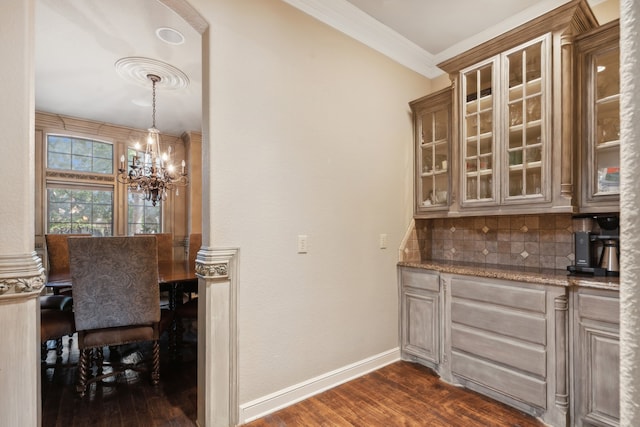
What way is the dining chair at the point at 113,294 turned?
away from the camera

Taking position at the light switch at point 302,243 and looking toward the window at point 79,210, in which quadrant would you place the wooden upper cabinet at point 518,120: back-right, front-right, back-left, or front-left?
back-right

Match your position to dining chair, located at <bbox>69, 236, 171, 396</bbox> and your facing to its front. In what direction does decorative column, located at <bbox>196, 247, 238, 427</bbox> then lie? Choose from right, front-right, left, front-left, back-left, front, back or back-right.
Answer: back-right

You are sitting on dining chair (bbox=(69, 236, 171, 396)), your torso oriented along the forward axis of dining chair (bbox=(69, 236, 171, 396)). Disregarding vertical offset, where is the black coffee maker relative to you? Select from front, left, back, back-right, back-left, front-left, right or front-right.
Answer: back-right

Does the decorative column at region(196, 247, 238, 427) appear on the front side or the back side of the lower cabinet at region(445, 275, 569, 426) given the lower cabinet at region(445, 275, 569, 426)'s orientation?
on the front side

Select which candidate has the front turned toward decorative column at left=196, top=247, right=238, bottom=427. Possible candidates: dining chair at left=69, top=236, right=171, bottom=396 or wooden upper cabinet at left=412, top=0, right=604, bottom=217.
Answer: the wooden upper cabinet

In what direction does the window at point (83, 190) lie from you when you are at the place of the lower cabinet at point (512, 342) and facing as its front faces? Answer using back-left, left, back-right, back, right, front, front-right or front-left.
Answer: front-right

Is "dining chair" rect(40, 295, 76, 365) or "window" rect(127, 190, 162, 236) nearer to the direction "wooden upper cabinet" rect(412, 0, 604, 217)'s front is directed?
the dining chair

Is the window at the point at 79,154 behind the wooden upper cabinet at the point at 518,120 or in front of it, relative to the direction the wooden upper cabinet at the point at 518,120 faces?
in front

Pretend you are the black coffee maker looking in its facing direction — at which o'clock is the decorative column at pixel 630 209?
The decorative column is roughly at 12 o'clock from the black coffee maker.

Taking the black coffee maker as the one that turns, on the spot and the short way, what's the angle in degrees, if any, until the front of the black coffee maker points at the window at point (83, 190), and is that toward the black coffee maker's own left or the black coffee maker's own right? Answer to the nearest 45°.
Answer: approximately 90° to the black coffee maker's own right

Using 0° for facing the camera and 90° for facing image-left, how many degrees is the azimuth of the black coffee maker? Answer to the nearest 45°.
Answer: approximately 0°
